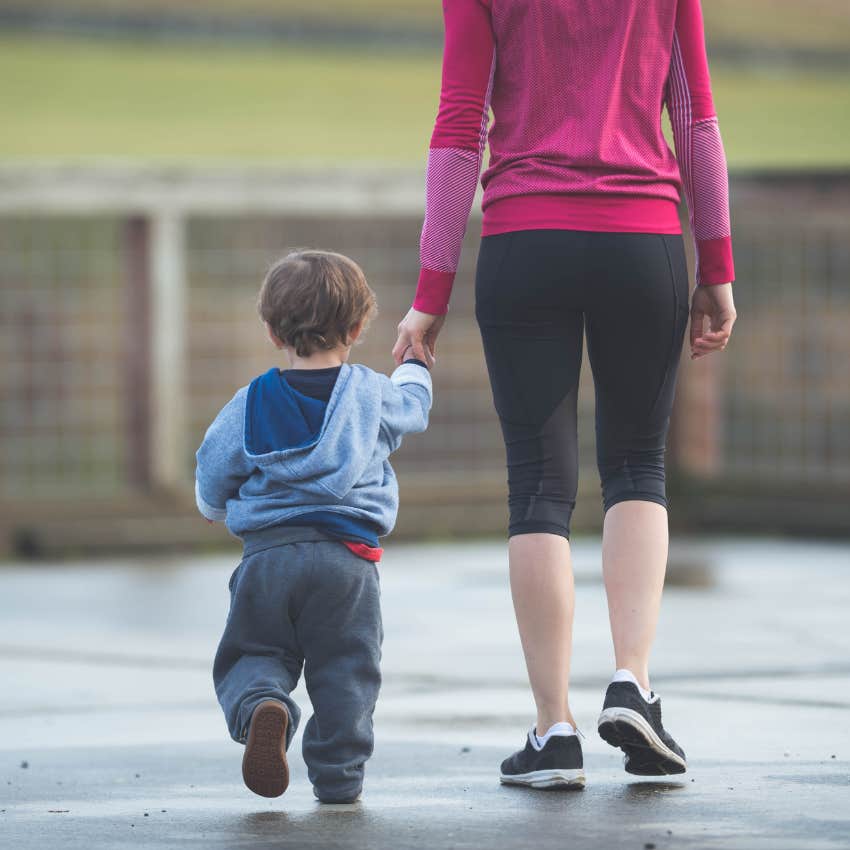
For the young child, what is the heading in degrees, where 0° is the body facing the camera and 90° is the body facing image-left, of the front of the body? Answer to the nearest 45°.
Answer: approximately 180°

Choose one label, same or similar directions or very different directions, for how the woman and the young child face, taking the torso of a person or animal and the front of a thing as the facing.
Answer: same or similar directions

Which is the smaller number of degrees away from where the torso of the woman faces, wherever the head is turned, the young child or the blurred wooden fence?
the blurred wooden fence

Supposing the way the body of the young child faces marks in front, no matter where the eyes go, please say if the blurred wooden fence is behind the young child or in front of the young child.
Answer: in front

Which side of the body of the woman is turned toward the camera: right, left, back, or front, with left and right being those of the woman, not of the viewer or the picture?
back

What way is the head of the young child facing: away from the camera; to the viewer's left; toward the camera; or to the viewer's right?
away from the camera

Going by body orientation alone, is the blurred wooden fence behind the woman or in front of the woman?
in front

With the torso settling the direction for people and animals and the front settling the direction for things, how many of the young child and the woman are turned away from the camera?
2

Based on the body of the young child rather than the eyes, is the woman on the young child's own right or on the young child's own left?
on the young child's own right

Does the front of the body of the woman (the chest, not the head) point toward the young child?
no
